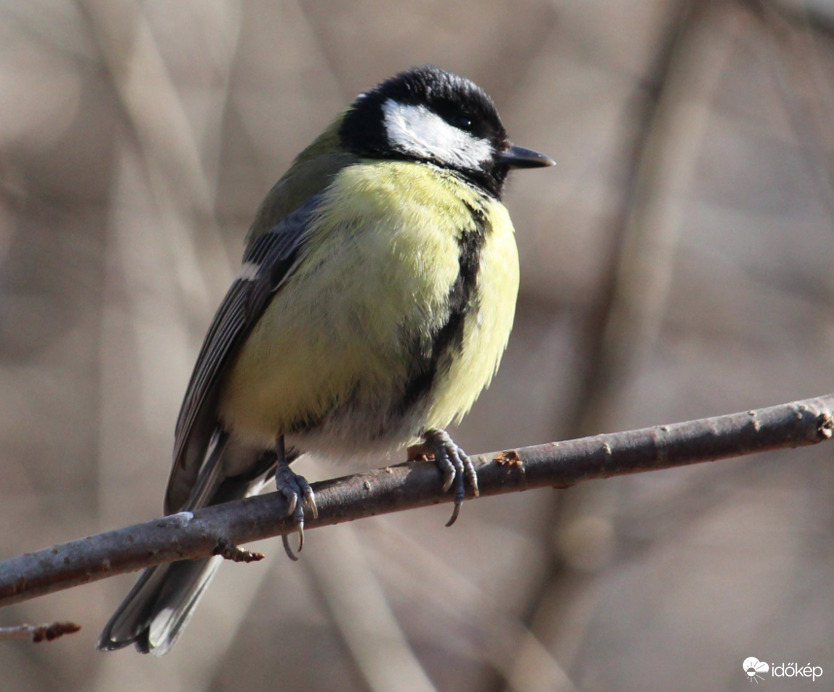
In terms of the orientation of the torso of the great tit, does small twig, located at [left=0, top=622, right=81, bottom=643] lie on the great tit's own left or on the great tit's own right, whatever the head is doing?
on the great tit's own right

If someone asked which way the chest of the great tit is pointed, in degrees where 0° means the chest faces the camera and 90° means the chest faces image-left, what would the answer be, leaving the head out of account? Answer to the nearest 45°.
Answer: approximately 315°
